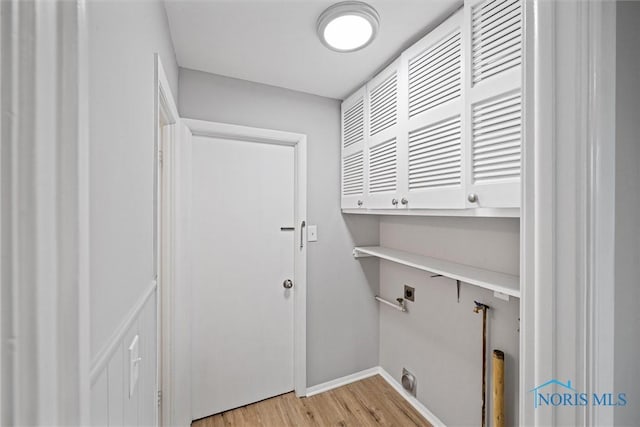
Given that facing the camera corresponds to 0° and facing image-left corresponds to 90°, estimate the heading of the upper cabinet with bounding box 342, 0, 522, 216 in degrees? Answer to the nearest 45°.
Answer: approximately 45°
